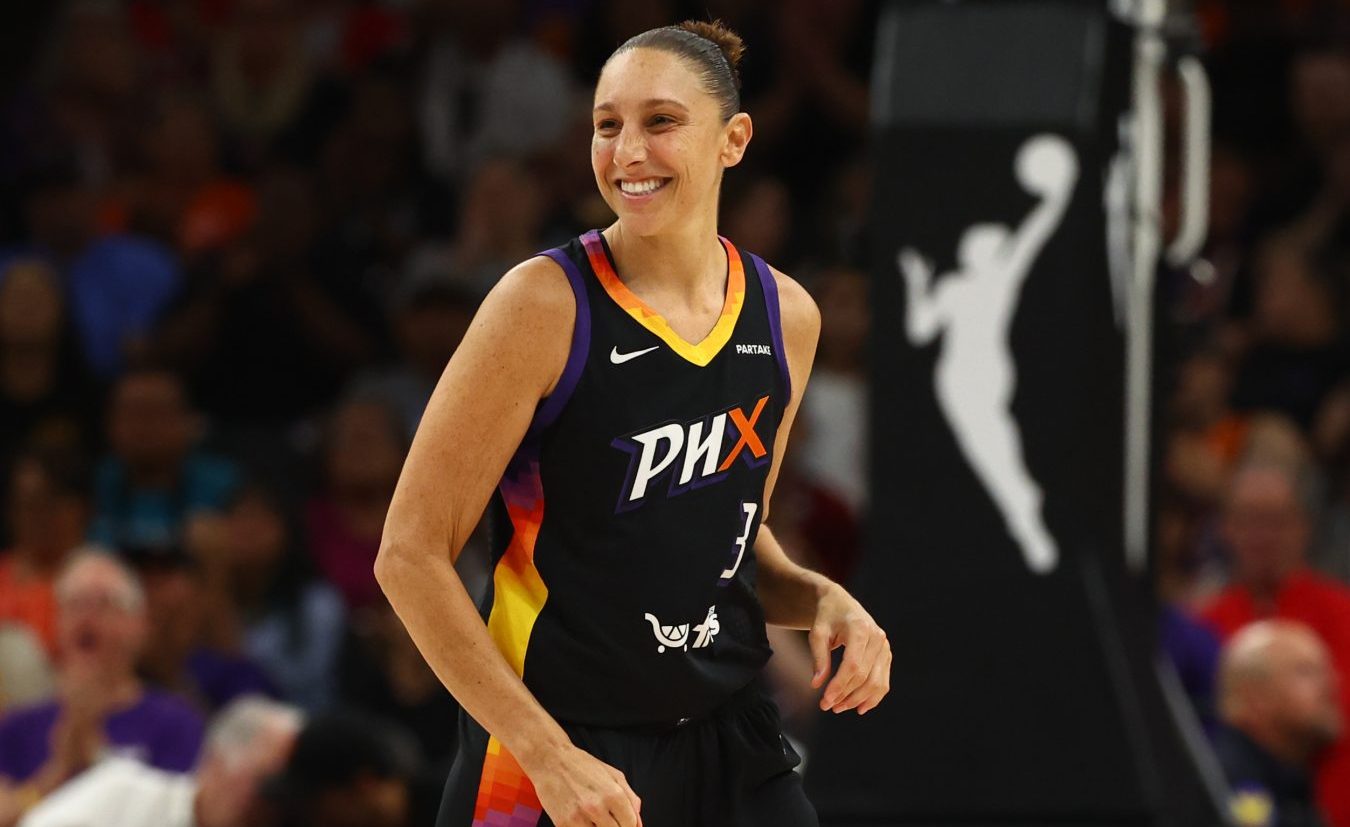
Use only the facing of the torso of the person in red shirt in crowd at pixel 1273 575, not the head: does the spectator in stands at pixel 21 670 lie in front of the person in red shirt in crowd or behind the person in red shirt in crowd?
in front

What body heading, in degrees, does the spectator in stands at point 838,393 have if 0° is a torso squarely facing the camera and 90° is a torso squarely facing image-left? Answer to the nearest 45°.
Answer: approximately 0°
